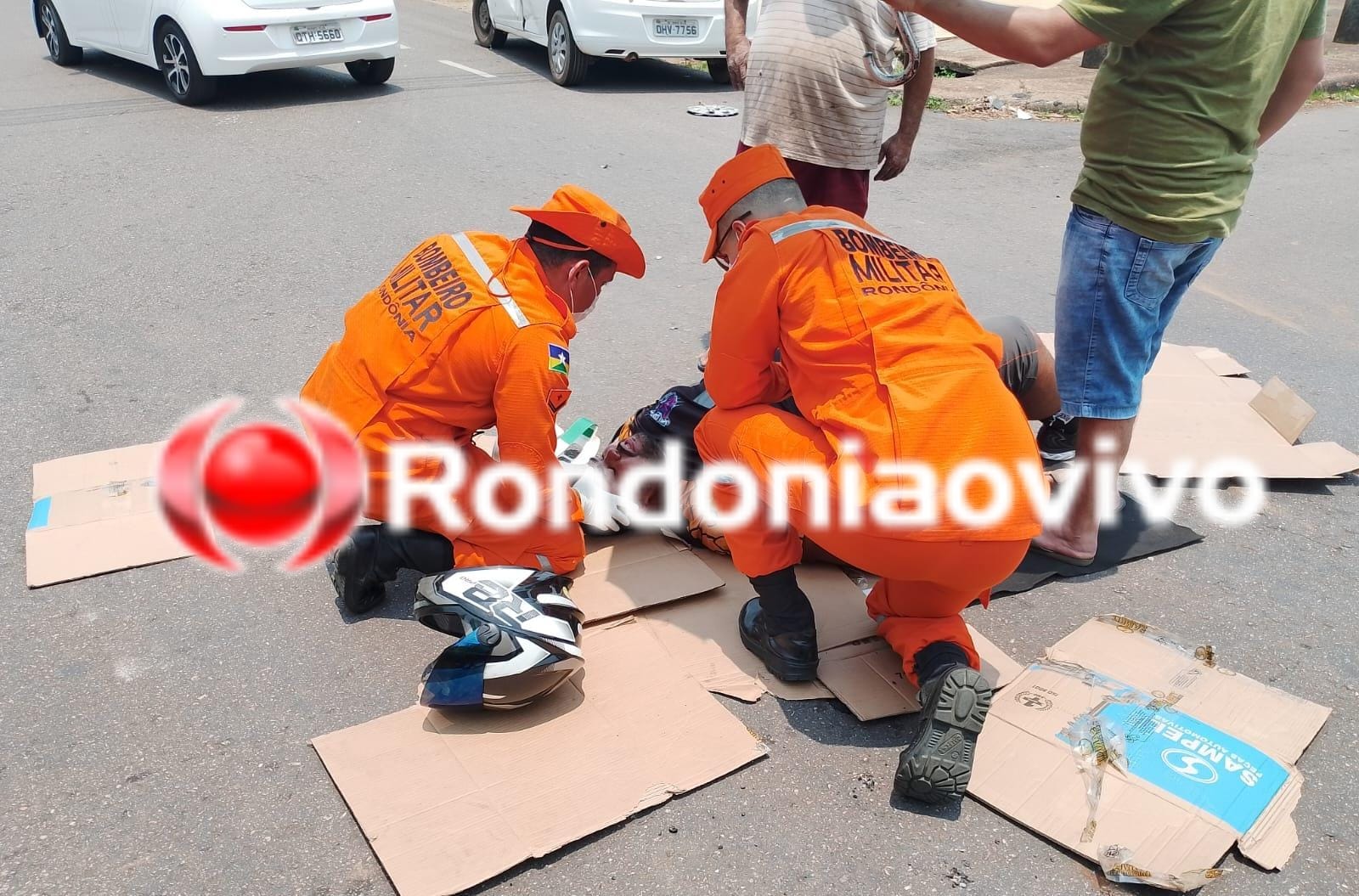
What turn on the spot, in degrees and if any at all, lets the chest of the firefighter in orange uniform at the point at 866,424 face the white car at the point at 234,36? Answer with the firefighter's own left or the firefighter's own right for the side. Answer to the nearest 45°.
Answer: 0° — they already face it

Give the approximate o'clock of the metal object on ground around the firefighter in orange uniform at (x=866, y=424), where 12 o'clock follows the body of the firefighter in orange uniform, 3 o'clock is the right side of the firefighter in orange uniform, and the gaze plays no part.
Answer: The metal object on ground is roughly at 1 o'clock from the firefighter in orange uniform.

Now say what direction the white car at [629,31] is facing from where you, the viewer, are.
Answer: facing away from the viewer and to the left of the viewer

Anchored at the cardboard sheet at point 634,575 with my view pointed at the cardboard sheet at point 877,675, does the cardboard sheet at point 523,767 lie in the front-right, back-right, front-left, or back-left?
front-right

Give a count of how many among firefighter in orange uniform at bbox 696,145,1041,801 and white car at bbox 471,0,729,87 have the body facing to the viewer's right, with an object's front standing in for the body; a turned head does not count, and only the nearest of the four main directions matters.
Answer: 0

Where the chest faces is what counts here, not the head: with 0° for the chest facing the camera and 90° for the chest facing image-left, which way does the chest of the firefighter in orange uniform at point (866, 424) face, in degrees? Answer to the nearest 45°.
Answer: approximately 135°

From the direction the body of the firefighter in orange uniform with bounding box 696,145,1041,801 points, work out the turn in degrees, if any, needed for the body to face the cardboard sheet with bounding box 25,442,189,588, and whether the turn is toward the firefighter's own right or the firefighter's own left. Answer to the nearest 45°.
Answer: approximately 45° to the firefighter's own left

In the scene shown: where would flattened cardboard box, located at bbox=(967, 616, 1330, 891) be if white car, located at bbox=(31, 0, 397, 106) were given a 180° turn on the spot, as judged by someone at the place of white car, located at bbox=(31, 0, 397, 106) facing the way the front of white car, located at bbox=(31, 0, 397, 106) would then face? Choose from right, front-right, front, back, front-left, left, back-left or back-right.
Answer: front-right

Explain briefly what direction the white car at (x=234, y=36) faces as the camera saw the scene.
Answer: facing away from the viewer and to the left of the viewer

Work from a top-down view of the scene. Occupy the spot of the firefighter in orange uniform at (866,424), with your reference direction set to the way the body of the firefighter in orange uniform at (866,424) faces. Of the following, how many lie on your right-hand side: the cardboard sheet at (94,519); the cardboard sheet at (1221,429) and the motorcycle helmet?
1

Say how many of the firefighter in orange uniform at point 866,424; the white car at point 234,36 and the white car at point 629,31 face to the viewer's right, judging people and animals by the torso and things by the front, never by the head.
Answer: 0

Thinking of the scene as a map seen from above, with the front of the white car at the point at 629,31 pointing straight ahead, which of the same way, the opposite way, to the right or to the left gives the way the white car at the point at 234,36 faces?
the same way

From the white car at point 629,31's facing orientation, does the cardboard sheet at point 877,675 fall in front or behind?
behind

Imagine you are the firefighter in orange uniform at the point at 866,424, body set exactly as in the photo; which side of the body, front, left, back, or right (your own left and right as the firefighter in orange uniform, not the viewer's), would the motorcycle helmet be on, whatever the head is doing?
left

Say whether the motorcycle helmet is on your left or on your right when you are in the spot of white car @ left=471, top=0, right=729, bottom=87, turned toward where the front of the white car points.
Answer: on your left

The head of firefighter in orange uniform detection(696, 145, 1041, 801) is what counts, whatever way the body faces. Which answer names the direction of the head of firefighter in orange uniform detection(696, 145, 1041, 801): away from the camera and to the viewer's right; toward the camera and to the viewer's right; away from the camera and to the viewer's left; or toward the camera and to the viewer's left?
away from the camera and to the viewer's left
